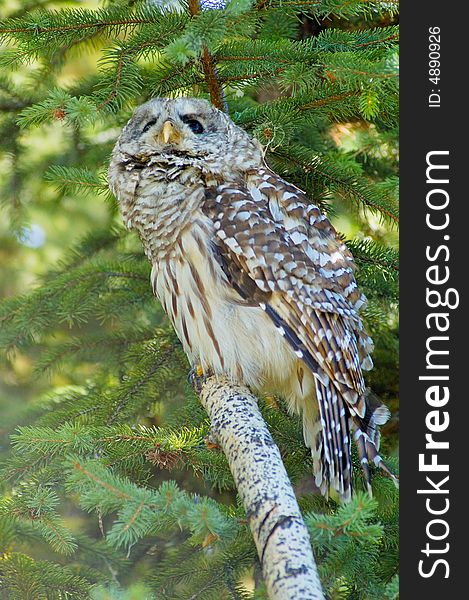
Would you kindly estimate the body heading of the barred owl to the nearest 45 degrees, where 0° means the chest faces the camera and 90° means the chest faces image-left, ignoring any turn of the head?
approximately 45°
